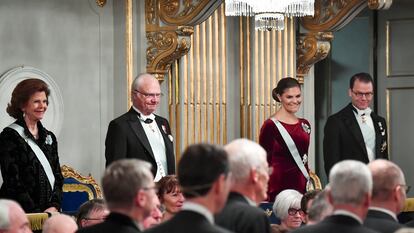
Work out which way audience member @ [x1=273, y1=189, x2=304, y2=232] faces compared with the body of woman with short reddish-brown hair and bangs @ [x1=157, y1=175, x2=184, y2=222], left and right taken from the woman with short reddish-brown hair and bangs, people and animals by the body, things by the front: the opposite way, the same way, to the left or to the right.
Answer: the same way

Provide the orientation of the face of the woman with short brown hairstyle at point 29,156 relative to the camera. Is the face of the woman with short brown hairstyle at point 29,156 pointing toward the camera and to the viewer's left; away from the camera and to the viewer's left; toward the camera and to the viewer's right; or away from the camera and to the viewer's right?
toward the camera and to the viewer's right

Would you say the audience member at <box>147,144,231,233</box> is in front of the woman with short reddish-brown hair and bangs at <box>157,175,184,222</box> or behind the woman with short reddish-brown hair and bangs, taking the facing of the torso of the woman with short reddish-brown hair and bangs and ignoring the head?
in front

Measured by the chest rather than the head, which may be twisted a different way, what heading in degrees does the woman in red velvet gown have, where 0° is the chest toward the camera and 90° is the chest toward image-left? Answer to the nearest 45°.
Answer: approximately 315°

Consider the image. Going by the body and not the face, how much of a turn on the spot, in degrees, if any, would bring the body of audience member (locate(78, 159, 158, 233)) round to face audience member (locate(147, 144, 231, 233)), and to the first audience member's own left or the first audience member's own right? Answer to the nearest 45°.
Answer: approximately 90° to the first audience member's own right

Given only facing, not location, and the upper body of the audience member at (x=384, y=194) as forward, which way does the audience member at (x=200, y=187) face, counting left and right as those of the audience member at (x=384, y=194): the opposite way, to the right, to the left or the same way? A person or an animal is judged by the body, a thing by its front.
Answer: the same way

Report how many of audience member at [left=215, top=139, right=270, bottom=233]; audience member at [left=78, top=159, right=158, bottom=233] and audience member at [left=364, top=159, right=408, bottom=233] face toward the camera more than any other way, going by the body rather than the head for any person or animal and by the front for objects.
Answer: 0

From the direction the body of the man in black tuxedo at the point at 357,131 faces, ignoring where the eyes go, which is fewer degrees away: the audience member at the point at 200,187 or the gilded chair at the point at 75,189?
the audience member

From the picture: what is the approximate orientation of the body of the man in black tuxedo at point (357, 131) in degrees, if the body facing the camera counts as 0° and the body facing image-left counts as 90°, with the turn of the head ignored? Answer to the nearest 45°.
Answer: approximately 315°

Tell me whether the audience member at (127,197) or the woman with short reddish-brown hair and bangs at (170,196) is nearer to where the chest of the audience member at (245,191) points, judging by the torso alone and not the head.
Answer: the woman with short reddish-brown hair and bangs

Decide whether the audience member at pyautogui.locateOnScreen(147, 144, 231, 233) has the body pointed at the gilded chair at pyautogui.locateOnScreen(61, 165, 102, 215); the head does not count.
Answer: no

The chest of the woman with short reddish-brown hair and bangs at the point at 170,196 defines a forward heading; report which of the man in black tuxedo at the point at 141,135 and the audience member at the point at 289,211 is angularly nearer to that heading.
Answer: the audience member

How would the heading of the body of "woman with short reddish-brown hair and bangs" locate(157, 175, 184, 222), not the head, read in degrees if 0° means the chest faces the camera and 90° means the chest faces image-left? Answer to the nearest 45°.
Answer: approximately 315°

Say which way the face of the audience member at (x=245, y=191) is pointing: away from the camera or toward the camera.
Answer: away from the camera

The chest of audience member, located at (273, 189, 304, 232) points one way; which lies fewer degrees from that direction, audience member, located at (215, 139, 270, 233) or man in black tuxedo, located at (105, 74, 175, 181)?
the audience member

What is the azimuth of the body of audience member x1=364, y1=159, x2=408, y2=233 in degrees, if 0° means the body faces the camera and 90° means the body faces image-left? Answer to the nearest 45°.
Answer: approximately 225°
